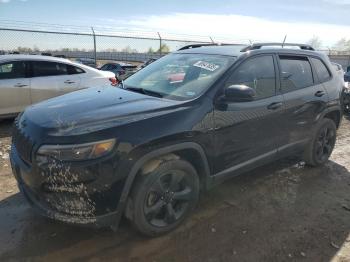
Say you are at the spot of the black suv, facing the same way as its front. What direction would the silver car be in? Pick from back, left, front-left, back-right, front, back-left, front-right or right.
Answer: right

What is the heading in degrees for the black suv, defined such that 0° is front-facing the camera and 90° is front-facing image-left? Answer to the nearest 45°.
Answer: approximately 45°

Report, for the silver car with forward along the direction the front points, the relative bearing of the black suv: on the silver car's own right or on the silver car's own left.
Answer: on the silver car's own left

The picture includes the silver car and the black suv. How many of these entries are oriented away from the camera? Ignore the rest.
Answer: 0

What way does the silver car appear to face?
to the viewer's left
